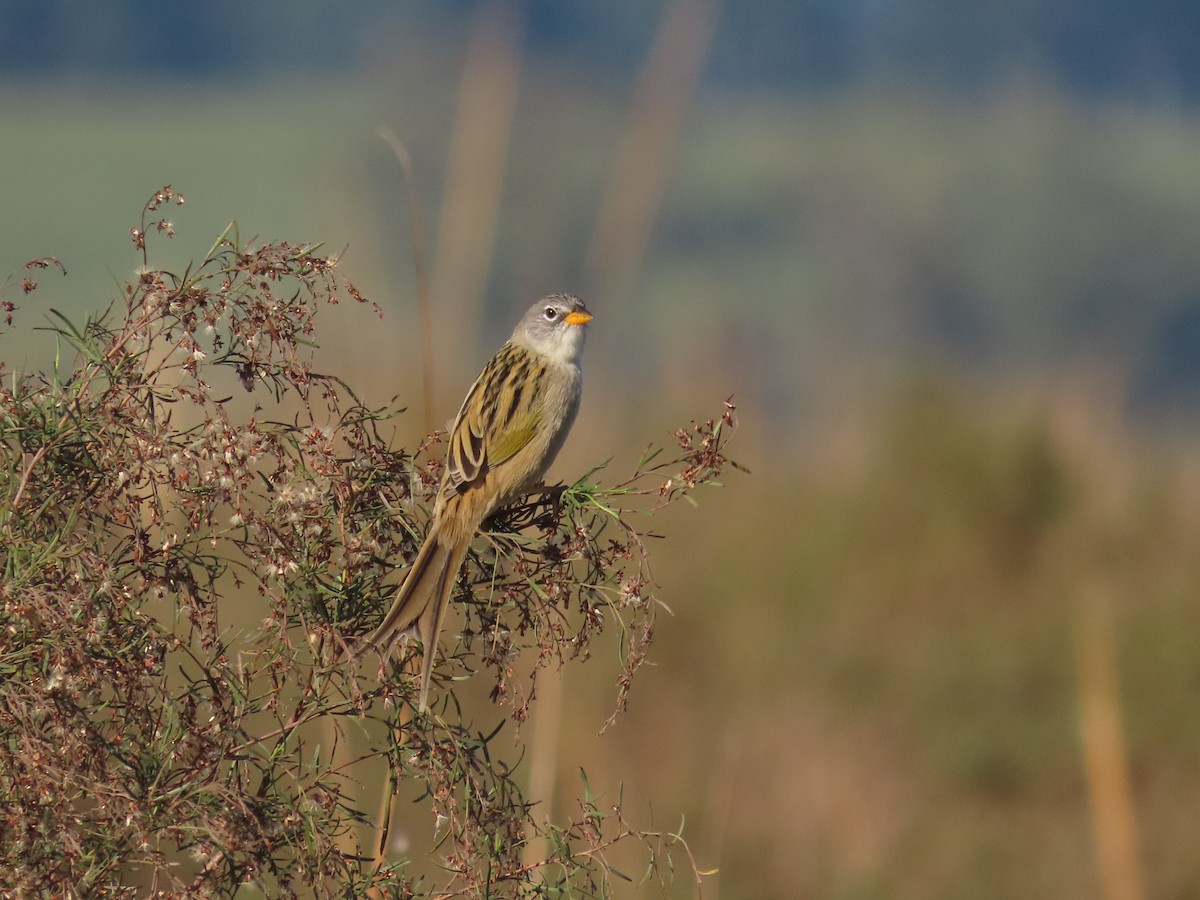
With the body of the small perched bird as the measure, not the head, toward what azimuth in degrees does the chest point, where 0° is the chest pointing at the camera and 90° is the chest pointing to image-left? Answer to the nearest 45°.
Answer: approximately 270°

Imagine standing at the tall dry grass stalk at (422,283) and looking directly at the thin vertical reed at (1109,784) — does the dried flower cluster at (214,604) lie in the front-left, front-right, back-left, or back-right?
back-right

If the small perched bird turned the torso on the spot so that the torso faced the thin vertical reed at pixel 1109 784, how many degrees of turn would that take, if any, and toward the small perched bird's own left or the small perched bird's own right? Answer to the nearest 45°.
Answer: approximately 45° to the small perched bird's own left
